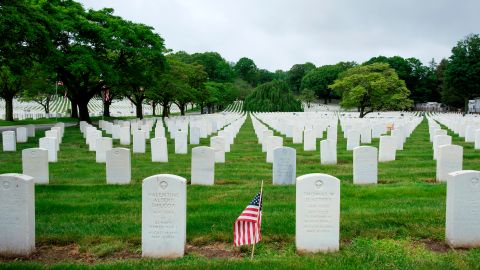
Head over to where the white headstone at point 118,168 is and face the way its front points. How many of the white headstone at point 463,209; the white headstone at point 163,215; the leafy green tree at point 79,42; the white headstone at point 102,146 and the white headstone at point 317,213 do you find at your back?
2

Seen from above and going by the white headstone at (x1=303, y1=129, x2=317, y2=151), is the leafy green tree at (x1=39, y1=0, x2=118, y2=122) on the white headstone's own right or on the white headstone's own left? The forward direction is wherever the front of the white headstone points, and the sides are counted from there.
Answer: on the white headstone's own right

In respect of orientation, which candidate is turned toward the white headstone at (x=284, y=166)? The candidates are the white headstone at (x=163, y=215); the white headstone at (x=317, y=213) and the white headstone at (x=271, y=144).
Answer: the white headstone at (x=271, y=144)

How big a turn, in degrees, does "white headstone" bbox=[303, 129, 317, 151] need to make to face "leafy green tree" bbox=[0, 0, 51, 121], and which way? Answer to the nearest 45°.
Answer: approximately 90° to its right

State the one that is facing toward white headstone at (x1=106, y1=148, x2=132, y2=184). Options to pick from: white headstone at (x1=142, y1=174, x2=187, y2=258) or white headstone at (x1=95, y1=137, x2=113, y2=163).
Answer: white headstone at (x1=95, y1=137, x2=113, y2=163)

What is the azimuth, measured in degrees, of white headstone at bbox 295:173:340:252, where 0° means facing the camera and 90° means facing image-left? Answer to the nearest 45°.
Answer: approximately 0°

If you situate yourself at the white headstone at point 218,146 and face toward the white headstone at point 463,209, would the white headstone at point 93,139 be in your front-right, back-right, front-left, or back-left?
back-right

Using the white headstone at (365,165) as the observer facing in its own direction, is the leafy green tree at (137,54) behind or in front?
behind

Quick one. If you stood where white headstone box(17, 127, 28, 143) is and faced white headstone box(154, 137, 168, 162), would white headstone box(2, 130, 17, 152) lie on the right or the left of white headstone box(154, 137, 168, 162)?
right

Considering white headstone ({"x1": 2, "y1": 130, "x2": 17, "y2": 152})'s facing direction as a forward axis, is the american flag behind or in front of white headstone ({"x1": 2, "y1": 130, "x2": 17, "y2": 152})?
in front

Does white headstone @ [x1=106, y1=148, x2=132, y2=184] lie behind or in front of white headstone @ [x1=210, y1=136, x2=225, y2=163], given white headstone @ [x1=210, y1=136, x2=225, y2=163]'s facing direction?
in front

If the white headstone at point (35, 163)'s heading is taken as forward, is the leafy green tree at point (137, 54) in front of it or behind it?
behind

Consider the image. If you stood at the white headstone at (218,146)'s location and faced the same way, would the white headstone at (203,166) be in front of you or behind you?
in front

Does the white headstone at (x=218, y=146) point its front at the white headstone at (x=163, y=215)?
yes
